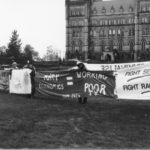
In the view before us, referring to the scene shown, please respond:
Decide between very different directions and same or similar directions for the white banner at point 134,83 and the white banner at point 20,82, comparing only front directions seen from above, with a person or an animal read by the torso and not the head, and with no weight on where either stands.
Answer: same or similar directions

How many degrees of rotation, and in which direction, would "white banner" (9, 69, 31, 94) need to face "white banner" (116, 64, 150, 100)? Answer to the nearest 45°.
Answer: approximately 45° to its left

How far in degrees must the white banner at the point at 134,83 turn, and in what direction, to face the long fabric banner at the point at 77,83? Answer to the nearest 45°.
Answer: approximately 135° to its right

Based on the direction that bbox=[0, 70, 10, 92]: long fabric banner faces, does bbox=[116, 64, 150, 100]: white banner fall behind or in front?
in front

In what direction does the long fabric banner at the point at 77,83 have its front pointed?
toward the camera

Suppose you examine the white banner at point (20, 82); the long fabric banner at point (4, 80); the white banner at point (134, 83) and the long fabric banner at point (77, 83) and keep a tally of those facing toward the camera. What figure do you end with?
4

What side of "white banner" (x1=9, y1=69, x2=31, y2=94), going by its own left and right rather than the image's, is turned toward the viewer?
front

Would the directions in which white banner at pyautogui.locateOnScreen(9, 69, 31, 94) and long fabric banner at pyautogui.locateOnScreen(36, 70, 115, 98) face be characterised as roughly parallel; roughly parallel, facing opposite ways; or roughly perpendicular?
roughly parallel

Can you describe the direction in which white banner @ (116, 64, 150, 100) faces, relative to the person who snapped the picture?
facing the viewer

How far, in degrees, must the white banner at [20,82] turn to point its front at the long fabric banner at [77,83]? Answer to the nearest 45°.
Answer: approximately 45° to its left

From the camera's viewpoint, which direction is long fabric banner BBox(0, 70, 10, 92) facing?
toward the camera

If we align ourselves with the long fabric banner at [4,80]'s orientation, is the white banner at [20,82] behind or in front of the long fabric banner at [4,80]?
in front

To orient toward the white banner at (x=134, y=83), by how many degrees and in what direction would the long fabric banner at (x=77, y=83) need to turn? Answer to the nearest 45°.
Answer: approximately 45° to its left

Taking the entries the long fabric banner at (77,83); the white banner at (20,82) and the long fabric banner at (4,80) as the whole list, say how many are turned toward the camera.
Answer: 3

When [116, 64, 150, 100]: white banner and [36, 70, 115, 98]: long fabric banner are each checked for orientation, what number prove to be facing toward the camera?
2
